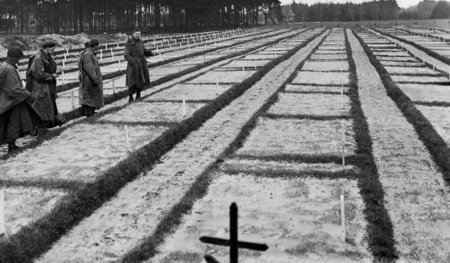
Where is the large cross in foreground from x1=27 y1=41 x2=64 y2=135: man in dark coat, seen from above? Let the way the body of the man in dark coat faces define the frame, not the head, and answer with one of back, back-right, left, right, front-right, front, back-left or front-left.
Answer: right

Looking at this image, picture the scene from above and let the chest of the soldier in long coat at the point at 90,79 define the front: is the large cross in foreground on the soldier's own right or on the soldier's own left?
on the soldier's own right

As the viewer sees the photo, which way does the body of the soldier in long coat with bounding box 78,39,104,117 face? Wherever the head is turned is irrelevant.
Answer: to the viewer's right

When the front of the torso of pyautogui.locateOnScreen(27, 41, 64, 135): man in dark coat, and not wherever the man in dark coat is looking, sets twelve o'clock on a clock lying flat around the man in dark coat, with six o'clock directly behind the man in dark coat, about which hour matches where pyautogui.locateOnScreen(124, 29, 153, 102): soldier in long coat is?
The soldier in long coat is roughly at 10 o'clock from the man in dark coat.

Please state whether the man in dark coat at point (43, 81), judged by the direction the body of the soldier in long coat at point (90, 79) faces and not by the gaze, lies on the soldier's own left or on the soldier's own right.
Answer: on the soldier's own right

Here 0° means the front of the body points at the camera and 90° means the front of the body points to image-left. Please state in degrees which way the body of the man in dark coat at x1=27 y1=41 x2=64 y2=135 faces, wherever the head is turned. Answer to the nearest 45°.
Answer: approximately 270°

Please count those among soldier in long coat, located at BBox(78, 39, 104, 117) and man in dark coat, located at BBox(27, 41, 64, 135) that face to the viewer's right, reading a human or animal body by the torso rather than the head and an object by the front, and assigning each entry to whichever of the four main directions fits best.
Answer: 2
